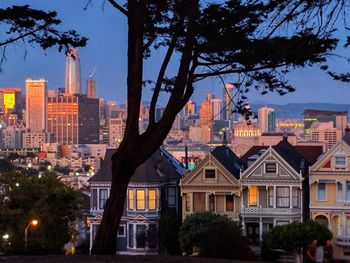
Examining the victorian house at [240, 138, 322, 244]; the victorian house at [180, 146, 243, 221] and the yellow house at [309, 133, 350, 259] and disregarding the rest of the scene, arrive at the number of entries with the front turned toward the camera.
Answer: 3

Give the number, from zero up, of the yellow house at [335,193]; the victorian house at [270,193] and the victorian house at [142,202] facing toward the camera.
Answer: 3

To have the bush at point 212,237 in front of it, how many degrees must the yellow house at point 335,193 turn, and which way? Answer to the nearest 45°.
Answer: approximately 45° to its right

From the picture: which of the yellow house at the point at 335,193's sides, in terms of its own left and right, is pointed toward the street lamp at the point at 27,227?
right

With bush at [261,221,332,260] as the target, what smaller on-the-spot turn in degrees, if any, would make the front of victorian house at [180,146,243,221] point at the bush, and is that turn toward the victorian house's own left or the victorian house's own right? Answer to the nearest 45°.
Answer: approximately 45° to the victorian house's own left

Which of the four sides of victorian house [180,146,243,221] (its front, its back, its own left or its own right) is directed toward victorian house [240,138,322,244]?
left

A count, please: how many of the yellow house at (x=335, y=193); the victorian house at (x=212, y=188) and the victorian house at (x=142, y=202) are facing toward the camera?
3

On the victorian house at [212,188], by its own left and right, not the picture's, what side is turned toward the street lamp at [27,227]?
right

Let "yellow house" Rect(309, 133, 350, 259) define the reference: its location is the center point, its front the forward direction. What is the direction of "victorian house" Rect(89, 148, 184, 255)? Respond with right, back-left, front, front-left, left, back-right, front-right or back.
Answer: right
